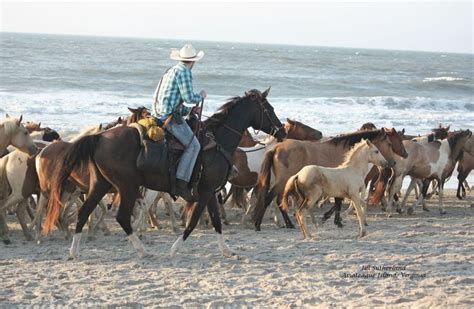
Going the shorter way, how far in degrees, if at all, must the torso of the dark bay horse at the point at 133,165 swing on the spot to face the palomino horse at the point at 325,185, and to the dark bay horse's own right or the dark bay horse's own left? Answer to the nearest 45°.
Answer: approximately 45° to the dark bay horse's own left

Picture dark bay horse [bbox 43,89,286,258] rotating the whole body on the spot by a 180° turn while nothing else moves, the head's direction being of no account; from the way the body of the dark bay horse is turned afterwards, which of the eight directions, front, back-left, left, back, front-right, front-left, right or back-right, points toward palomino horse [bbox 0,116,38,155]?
front-right

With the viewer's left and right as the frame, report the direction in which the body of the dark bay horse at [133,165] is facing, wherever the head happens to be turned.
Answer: facing to the right of the viewer

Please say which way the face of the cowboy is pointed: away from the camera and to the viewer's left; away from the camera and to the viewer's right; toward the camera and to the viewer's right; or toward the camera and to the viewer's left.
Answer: away from the camera and to the viewer's right

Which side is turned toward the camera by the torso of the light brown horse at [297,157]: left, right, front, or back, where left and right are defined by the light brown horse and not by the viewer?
right

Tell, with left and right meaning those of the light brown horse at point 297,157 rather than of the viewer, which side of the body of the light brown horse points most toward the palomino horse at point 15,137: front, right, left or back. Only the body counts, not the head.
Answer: back

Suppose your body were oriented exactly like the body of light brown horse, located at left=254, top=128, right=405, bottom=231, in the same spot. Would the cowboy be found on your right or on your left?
on your right

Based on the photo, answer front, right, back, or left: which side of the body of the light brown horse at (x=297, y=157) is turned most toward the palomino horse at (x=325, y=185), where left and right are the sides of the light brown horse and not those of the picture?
right
